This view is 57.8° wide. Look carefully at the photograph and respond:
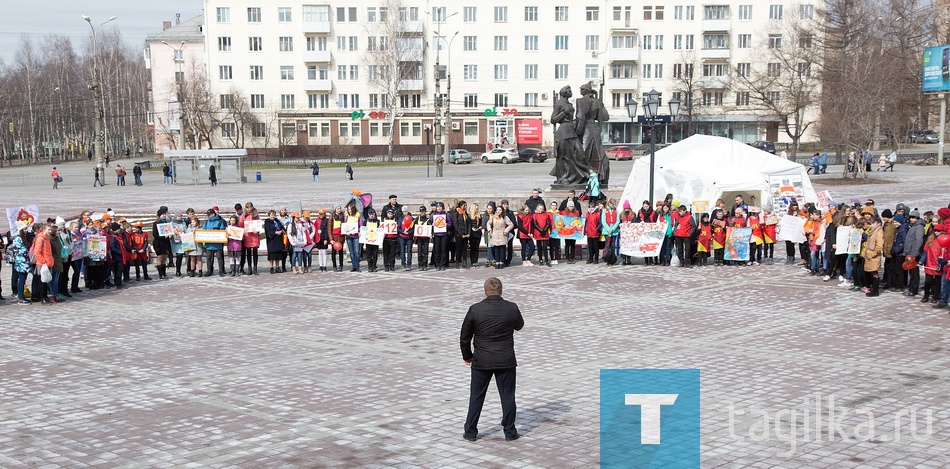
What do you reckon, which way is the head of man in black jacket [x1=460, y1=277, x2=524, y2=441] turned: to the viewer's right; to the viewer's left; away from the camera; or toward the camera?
away from the camera

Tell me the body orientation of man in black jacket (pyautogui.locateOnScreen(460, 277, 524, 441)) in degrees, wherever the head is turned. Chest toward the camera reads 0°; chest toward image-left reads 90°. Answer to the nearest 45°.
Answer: approximately 180°

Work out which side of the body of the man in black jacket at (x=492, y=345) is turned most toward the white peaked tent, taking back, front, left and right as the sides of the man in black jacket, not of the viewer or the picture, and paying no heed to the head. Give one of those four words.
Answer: front
